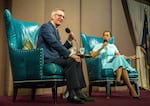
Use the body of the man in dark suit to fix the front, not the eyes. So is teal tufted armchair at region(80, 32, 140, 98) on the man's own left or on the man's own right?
on the man's own left

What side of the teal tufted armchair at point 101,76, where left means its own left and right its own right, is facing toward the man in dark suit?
right

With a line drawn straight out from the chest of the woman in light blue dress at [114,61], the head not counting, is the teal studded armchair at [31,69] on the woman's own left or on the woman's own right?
on the woman's own right

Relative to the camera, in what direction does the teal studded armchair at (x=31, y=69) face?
facing to the right of the viewer
